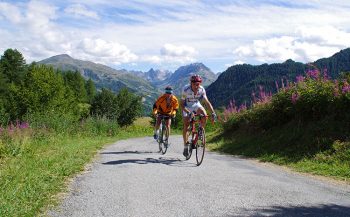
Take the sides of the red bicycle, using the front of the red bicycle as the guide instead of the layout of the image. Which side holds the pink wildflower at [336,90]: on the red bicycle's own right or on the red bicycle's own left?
on the red bicycle's own left

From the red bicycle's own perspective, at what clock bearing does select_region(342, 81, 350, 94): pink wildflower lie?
The pink wildflower is roughly at 8 o'clock from the red bicycle.

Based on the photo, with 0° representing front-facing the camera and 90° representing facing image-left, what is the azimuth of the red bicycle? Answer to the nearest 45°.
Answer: approximately 0°

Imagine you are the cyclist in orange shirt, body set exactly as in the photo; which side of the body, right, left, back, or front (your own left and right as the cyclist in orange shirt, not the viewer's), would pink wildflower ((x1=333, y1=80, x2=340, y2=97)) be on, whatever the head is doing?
left

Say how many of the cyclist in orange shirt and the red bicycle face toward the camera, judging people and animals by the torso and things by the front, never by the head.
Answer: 2

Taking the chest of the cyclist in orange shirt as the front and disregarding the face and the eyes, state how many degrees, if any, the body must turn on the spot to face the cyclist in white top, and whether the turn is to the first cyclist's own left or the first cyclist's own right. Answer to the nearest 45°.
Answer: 0° — they already face them

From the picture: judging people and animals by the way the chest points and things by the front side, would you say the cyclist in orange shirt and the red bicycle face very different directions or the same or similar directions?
same or similar directions

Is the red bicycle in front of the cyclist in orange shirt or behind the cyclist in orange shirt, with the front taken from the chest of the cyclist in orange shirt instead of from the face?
in front

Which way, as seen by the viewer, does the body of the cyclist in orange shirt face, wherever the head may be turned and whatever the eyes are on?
toward the camera

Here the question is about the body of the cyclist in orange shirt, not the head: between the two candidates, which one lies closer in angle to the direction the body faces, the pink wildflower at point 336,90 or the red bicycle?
the red bicycle

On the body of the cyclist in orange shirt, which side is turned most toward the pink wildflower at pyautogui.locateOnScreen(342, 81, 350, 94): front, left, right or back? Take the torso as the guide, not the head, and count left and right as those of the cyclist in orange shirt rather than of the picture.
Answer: left
